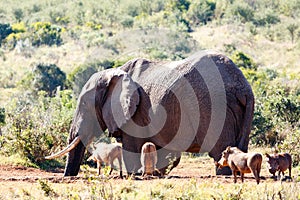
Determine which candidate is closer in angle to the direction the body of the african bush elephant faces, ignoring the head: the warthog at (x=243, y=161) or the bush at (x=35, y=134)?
the bush

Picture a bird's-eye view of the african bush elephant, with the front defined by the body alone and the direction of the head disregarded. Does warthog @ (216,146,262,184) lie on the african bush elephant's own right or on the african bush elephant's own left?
on the african bush elephant's own left

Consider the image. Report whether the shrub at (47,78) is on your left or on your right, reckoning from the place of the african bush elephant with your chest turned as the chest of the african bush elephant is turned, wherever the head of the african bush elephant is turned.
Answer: on your right

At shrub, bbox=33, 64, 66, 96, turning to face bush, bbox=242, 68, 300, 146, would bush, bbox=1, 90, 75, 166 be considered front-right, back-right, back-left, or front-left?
front-right

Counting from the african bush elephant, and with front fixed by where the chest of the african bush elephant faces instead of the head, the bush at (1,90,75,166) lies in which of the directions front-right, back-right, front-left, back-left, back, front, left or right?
front-right

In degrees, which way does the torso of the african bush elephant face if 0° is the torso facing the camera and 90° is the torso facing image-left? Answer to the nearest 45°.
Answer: approximately 90°

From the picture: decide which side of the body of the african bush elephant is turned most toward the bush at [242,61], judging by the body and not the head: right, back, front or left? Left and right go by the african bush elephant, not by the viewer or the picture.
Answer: right
